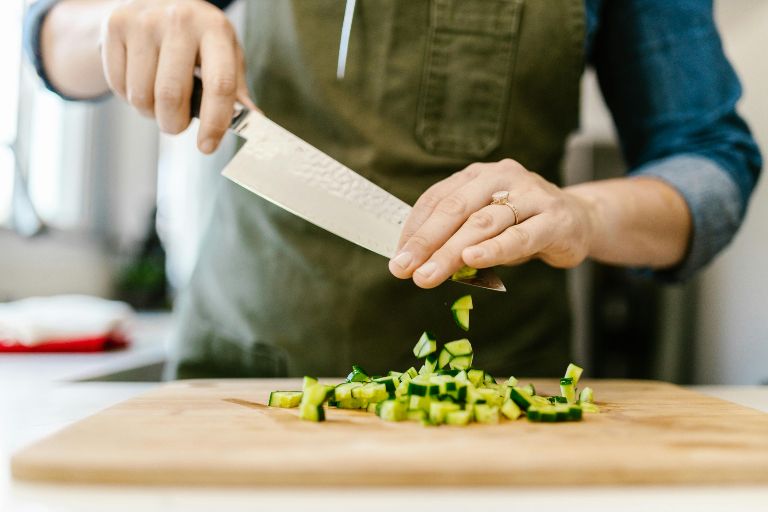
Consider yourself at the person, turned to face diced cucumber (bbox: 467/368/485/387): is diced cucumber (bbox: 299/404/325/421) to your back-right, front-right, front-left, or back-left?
front-right

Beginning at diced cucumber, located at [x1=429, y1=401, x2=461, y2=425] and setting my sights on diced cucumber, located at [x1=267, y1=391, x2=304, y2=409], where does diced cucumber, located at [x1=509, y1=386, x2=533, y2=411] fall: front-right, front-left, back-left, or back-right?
back-right

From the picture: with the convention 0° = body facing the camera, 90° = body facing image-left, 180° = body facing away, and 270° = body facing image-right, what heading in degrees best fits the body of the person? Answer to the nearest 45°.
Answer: approximately 0°

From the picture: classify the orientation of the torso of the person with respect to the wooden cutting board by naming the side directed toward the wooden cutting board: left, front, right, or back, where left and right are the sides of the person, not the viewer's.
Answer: front

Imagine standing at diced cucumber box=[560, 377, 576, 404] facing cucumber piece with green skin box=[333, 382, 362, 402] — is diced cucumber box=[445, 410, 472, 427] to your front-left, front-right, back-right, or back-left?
front-left
